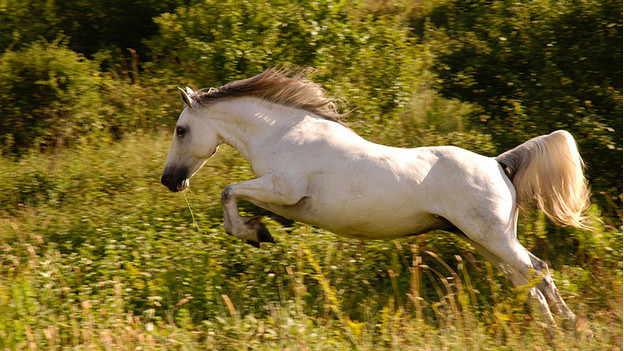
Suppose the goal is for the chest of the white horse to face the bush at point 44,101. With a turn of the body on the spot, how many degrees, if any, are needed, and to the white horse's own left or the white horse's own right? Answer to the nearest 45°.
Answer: approximately 45° to the white horse's own right

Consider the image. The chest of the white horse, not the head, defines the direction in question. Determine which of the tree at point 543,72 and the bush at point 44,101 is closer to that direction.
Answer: the bush

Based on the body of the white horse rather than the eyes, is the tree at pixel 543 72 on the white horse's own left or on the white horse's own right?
on the white horse's own right

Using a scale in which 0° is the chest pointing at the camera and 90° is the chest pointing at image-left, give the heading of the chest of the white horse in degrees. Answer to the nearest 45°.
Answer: approximately 90°
